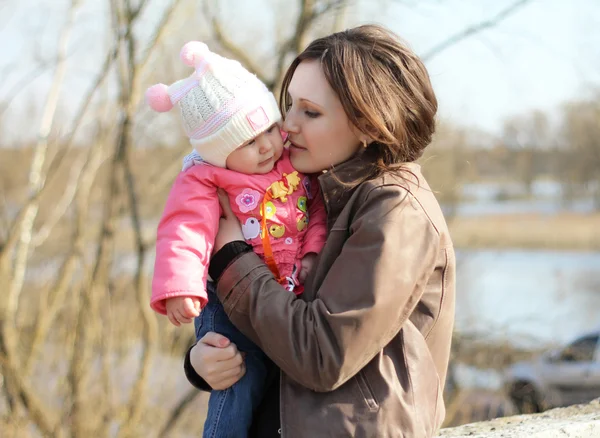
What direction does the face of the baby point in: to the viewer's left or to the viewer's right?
to the viewer's right

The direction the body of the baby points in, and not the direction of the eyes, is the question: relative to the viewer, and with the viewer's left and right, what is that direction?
facing the viewer and to the right of the viewer

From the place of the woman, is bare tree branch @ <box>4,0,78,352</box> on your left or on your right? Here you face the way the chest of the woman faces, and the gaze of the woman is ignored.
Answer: on your right

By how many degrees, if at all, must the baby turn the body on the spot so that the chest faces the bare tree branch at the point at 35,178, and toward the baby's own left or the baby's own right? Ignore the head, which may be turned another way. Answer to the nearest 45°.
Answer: approximately 135° to the baby's own left

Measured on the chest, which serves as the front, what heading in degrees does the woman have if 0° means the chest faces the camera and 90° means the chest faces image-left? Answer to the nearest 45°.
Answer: approximately 90°
